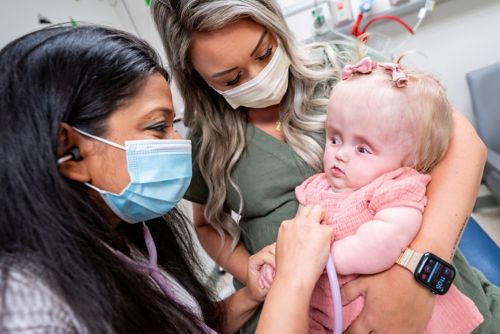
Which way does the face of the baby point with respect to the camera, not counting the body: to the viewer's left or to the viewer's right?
to the viewer's left

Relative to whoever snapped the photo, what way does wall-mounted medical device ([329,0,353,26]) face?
facing the viewer

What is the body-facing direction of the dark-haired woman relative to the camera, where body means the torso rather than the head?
to the viewer's right

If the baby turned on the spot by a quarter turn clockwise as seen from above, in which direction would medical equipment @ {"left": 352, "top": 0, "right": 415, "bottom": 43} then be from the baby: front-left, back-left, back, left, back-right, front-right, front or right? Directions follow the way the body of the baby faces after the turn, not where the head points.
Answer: front-right

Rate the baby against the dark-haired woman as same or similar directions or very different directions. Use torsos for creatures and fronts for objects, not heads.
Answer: very different directions

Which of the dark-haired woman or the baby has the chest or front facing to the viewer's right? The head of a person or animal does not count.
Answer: the dark-haired woman

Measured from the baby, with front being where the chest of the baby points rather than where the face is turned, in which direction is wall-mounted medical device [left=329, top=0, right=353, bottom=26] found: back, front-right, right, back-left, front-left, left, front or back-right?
back-right

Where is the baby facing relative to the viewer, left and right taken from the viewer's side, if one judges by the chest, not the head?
facing the viewer and to the left of the viewer
